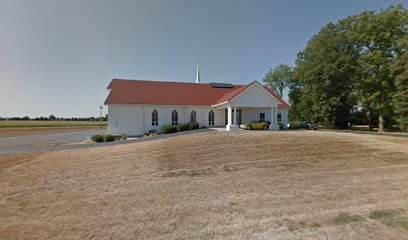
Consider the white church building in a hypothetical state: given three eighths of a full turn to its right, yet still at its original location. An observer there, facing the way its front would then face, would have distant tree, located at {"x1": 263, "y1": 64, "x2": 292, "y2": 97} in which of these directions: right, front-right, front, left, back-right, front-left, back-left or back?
right

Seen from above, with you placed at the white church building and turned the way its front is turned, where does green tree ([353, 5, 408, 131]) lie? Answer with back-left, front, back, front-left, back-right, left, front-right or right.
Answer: left

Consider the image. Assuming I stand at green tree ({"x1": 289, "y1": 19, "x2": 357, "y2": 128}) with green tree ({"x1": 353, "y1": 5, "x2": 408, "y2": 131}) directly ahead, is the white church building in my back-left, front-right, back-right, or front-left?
back-right

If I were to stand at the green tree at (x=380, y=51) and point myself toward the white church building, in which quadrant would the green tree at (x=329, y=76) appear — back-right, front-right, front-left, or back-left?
front-right

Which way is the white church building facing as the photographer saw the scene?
facing the viewer

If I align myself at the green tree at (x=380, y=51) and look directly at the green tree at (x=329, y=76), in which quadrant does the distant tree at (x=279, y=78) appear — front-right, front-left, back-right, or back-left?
front-right

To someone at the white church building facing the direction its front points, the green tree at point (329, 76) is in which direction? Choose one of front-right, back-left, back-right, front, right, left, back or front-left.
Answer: left
